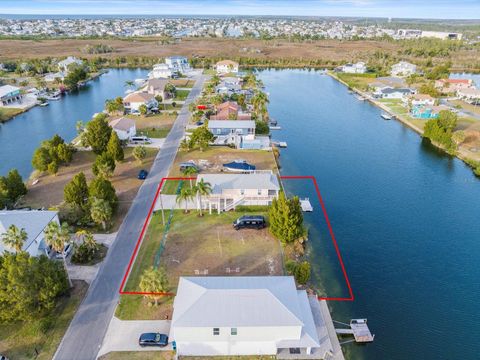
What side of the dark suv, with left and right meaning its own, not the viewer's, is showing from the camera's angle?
left

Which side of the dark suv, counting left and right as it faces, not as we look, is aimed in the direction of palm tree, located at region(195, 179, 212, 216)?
front

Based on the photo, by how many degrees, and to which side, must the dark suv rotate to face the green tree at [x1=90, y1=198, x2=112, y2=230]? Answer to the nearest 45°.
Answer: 0° — it already faces it

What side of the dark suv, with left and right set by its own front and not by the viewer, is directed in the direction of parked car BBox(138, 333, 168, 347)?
left

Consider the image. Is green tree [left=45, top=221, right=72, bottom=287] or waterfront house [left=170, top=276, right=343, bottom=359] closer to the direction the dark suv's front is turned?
the green tree

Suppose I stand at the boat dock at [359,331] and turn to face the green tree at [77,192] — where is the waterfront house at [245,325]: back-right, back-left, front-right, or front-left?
front-left

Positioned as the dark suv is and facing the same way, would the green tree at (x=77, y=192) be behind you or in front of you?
in front

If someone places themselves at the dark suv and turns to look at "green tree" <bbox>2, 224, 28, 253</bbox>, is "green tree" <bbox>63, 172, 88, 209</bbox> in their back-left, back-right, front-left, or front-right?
front-right

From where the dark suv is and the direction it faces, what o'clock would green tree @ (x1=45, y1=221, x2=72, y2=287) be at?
The green tree is roughly at 11 o'clock from the dark suv.

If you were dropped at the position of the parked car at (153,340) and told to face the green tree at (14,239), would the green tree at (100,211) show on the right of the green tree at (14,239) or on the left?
right

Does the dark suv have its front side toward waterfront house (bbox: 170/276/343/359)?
no

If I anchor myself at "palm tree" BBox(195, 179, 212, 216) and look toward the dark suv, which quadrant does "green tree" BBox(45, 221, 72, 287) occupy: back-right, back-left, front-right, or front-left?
back-right
